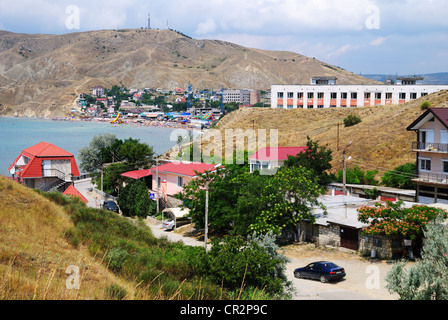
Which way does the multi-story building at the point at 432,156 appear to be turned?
toward the camera

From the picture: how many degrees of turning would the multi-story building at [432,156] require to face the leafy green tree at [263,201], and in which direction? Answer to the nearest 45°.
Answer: approximately 45° to its right

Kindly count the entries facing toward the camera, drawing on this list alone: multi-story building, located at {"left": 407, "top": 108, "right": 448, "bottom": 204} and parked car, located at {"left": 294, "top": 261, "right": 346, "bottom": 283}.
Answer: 1

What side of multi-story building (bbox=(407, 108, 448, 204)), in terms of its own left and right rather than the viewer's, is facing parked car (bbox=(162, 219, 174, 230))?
right

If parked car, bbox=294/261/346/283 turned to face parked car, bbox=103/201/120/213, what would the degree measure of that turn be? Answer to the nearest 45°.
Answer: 0° — it already faces it

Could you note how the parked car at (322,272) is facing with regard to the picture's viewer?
facing away from the viewer and to the left of the viewer

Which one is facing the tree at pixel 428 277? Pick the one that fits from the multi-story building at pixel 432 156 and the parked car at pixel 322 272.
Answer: the multi-story building

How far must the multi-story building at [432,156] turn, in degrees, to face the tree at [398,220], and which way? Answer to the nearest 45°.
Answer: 0° — it already faces it

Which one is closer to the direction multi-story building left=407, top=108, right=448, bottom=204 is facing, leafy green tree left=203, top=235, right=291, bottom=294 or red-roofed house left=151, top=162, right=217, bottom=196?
the leafy green tree

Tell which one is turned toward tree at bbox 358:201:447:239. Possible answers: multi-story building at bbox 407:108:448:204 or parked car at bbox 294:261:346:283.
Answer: the multi-story building

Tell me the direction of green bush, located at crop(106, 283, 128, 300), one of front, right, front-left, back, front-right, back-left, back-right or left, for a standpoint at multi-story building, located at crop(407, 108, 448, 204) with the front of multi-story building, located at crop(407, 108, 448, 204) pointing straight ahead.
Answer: front

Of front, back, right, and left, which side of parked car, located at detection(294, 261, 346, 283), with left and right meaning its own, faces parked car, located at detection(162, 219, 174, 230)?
front
